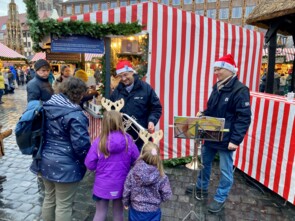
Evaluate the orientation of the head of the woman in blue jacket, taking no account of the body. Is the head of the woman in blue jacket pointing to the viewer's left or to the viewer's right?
to the viewer's right

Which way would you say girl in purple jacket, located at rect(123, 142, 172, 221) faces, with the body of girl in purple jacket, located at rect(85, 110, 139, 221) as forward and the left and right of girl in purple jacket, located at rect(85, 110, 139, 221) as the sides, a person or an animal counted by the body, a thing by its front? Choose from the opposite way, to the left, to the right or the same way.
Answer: the same way

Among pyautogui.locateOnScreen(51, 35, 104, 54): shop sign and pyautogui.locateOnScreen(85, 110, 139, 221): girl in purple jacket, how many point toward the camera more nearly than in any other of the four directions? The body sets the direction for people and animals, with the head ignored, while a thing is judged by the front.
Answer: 1

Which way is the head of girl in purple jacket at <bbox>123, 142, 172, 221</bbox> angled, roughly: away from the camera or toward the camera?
away from the camera

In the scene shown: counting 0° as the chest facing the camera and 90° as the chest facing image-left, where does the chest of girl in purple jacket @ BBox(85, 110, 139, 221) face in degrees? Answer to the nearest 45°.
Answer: approximately 180°

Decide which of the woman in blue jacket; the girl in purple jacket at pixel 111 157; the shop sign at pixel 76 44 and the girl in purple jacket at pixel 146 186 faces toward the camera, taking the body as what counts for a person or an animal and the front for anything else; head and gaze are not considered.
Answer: the shop sign

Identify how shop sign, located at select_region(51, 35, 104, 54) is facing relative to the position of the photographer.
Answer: facing the viewer

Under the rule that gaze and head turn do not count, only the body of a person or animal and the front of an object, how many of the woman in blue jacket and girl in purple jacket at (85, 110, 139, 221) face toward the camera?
0

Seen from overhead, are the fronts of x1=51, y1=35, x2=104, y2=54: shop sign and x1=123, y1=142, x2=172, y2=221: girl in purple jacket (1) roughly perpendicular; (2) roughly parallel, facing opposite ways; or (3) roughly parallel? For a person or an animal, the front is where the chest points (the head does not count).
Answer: roughly parallel, facing opposite ways

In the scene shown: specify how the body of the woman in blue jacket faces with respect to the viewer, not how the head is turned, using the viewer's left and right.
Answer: facing away from the viewer and to the right of the viewer

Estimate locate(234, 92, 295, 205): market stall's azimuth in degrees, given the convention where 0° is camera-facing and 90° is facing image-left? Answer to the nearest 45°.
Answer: approximately 45°

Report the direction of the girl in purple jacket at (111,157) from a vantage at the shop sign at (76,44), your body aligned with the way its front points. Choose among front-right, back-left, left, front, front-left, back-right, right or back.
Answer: front

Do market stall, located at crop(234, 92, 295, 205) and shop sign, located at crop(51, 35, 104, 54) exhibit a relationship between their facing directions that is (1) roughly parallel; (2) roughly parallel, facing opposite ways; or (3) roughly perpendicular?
roughly perpendicular

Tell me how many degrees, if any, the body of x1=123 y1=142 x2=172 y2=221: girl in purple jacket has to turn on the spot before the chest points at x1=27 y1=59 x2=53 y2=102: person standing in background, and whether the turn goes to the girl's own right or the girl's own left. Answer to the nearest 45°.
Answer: approximately 45° to the girl's own left

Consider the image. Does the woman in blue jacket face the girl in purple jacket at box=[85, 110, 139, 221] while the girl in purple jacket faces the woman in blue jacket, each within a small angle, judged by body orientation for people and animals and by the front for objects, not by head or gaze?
no

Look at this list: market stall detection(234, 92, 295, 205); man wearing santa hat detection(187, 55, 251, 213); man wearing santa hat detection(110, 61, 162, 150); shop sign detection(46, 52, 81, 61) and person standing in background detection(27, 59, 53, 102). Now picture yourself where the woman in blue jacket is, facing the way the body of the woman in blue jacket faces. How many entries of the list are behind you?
0

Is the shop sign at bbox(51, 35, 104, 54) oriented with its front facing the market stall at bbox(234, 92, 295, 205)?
no

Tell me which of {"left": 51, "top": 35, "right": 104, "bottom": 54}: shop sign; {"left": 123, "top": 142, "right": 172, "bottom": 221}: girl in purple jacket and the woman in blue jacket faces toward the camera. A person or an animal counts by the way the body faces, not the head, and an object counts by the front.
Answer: the shop sign

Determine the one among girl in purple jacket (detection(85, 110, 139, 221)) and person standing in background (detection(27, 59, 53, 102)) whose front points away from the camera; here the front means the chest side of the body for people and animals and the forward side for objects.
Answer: the girl in purple jacket

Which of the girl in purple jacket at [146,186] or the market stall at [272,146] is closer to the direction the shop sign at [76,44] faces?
the girl in purple jacket
